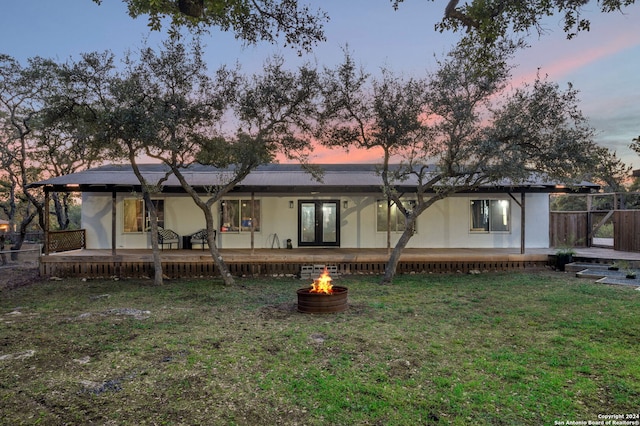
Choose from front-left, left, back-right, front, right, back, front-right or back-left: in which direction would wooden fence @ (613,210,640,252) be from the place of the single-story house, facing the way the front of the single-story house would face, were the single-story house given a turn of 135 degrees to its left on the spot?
front-right

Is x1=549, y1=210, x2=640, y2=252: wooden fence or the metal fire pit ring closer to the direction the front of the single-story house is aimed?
the metal fire pit ring

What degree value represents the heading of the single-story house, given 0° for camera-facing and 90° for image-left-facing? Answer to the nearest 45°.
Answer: approximately 0°

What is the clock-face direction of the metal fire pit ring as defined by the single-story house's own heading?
The metal fire pit ring is roughly at 12 o'clock from the single-story house.

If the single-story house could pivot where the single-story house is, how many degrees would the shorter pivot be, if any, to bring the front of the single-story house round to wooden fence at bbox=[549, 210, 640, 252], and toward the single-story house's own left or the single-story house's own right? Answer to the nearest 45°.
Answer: approximately 90° to the single-story house's own left
